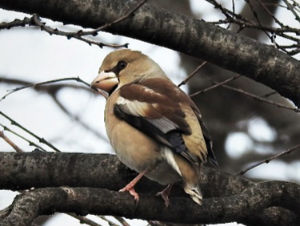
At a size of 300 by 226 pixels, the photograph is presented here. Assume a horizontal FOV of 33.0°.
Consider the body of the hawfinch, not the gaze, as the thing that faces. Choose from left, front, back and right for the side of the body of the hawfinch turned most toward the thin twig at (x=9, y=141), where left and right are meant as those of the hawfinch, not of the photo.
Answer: front

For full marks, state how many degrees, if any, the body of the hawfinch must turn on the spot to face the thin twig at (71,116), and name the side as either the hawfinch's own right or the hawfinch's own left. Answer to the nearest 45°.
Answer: approximately 90° to the hawfinch's own right

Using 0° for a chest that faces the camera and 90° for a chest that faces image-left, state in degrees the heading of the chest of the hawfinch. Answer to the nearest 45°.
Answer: approximately 90°
